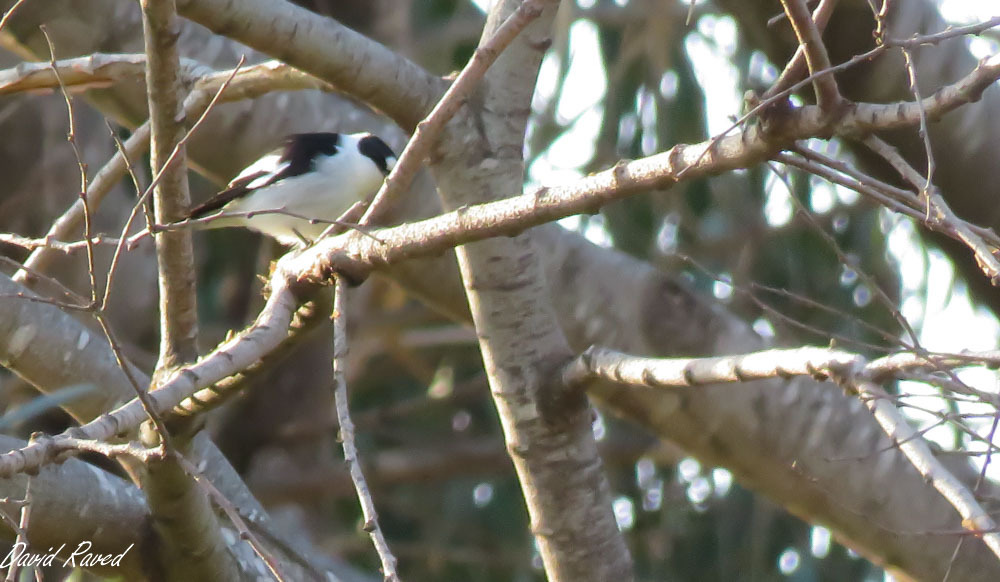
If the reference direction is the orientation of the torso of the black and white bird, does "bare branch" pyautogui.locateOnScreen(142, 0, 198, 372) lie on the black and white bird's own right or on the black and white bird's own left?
on the black and white bird's own right

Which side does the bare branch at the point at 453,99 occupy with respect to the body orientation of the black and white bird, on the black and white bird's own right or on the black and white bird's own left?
on the black and white bird's own right

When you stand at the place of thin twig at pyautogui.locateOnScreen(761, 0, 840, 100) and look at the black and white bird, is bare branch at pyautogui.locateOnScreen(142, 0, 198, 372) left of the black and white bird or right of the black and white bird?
left

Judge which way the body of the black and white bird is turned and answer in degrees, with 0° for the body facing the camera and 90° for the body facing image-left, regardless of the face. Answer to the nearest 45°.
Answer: approximately 270°

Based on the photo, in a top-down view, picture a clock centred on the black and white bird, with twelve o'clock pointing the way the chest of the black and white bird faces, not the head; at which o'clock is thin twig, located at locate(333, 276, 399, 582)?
The thin twig is roughly at 12 o'clock from the black and white bird.
